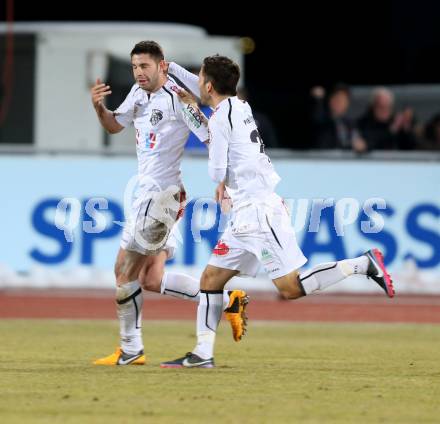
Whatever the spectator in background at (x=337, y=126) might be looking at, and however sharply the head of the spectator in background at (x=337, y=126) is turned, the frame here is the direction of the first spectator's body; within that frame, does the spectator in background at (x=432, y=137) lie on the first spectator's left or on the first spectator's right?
on the first spectator's left

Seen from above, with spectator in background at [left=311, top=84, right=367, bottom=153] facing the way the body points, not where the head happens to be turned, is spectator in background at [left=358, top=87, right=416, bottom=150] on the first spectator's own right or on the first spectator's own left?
on the first spectator's own left

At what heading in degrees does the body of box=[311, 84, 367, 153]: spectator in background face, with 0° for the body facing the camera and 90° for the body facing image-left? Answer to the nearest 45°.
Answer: approximately 0°
